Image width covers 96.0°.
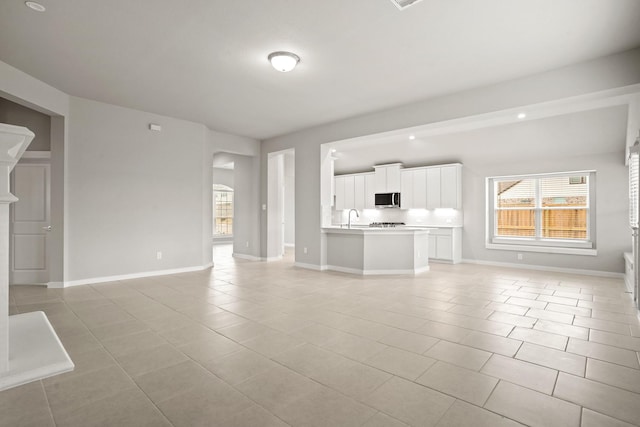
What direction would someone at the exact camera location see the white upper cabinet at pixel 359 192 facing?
facing the viewer and to the left of the viewer

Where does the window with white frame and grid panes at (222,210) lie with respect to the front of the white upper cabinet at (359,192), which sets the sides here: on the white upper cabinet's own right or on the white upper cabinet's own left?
on the white upper cabinet's own right

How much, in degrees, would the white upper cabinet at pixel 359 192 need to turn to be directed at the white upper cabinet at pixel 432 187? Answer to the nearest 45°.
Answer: approximately 90° to its left

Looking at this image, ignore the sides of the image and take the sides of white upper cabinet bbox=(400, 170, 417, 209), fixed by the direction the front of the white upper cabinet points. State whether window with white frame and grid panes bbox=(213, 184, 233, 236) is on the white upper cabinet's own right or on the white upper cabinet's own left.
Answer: on the white upper cabinet's own right

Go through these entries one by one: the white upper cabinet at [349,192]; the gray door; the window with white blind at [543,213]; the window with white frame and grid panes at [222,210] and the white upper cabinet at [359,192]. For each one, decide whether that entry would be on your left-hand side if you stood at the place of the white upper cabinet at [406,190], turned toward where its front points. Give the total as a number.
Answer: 1

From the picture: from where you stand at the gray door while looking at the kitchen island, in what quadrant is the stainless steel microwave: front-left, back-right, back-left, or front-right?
front-left

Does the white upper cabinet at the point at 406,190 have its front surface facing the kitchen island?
yes

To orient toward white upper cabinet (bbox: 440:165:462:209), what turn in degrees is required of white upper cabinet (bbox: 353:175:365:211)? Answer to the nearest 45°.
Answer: approximately 90° to its left

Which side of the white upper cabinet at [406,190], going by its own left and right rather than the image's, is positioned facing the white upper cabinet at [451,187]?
left

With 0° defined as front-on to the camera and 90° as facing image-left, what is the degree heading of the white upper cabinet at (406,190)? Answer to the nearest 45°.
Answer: approximately 0°

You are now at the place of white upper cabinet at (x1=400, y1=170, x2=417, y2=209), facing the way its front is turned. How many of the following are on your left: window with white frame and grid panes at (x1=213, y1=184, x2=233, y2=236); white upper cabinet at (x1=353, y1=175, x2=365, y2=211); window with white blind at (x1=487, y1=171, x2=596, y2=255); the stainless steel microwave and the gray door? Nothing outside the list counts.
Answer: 1

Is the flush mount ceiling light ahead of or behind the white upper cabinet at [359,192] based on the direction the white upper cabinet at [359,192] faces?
ahead

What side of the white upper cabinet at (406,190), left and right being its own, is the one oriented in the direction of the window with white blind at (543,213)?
left

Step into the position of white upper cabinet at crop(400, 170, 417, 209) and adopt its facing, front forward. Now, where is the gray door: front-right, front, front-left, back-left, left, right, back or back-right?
front-right

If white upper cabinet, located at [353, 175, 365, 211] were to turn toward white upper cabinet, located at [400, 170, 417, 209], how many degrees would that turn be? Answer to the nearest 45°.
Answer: approximately 90° to its left
